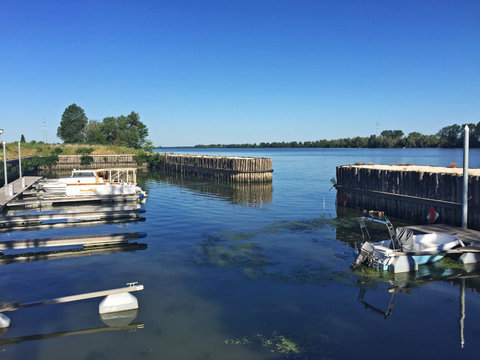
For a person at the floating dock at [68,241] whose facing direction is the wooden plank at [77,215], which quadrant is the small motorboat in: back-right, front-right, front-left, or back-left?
back-right
